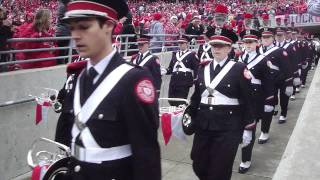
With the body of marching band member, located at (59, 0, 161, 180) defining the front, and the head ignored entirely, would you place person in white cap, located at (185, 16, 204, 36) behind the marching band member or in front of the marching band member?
behind

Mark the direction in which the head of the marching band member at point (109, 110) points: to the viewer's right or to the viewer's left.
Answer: to the viewer's left

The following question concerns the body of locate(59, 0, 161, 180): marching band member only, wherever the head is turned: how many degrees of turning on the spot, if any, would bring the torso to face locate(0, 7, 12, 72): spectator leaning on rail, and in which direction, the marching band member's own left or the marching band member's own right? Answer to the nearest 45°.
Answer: approximately 135° to the marching band member's own right

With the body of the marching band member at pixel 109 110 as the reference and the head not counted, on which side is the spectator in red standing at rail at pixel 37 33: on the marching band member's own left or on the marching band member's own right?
on the marching band member's own right

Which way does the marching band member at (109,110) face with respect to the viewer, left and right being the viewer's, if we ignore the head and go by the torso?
facing the viewer and to the left of the viewer

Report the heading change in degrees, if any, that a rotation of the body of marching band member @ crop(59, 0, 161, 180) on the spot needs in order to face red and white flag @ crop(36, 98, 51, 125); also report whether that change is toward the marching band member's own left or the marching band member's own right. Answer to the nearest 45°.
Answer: approximately 135° to the marching band member's own right

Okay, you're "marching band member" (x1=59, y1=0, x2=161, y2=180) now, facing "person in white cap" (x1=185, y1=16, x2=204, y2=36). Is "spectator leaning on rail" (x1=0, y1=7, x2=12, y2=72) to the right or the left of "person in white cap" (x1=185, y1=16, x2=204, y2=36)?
left

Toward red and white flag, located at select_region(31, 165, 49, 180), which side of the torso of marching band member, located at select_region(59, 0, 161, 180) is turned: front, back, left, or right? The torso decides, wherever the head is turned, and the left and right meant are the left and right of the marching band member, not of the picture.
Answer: right
